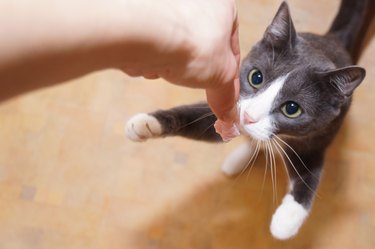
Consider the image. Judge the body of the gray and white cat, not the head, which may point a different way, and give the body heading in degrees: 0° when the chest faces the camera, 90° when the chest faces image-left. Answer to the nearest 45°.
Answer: approximately 45°
